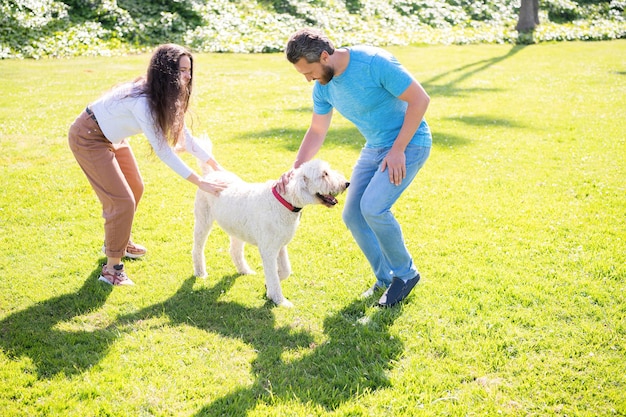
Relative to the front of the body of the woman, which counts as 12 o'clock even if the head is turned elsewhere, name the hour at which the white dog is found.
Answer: The white dog is roughly at 1 o'clock from the woman.

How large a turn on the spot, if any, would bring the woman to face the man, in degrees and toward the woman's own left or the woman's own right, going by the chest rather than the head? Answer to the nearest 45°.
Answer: approximately 45° to the woman's own right

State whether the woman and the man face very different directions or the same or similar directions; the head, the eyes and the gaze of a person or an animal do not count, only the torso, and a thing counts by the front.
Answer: very different directions

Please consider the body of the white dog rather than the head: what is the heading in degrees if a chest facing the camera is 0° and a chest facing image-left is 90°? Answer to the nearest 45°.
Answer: approximately 315°

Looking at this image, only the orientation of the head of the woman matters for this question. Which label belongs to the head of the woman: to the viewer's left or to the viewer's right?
to the viewer's right

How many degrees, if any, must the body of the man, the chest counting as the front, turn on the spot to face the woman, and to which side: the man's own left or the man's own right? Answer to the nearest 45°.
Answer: approximately 45° to the man's own right

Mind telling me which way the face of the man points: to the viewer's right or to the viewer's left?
to the viewer's left

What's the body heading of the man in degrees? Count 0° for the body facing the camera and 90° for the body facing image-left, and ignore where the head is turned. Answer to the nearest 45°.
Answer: approximately 45°

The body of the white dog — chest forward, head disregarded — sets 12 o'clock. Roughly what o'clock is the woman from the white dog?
The woman is roughly at 5 o'clock from the white dog.

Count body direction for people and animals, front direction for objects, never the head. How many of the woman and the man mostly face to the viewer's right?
1

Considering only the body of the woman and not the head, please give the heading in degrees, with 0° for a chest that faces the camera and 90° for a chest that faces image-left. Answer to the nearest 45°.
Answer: approximately 270°
